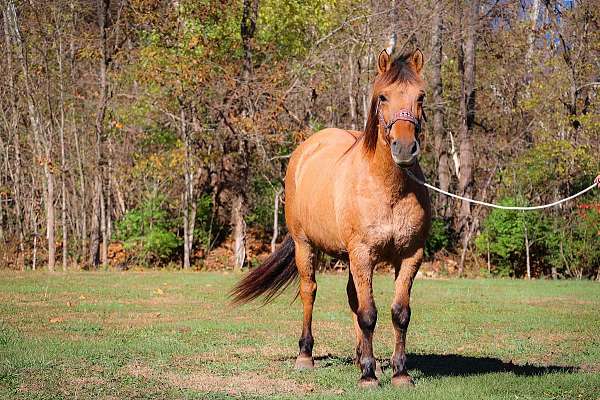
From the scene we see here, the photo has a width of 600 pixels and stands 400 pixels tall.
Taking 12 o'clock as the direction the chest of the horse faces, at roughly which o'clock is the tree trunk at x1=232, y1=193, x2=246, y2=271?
The tree trunk is roughly at 7 o'clock from the horse.

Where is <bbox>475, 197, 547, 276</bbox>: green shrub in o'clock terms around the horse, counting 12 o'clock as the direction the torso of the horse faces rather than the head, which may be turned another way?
The green shrub is roughly at 8 o'clock from the horse.

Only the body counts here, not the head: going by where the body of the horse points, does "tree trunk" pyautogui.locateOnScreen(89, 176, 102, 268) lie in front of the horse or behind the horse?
behind

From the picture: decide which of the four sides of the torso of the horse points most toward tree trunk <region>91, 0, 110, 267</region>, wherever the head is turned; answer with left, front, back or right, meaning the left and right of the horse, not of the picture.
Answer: back

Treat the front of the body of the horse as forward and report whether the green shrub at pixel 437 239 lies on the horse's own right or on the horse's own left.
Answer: on the horse's own left

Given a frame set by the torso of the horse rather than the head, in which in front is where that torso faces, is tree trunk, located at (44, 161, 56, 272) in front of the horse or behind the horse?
behind

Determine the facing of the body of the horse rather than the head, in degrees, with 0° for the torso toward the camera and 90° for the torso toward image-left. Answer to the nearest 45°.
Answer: approximately 315°
